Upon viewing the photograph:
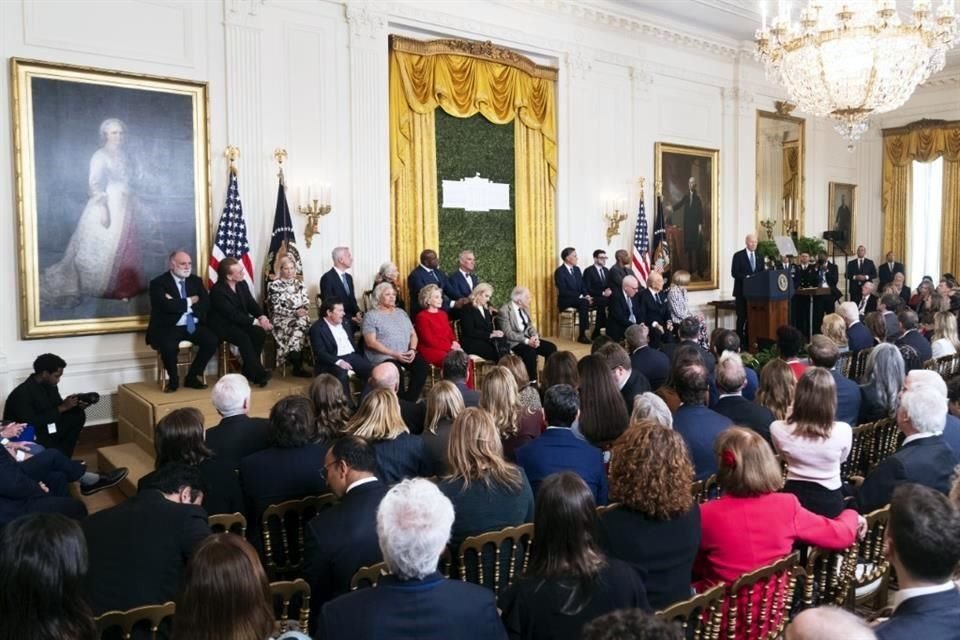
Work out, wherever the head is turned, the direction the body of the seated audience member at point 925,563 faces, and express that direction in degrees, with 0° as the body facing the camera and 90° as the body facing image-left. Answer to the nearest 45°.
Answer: approximately 135°

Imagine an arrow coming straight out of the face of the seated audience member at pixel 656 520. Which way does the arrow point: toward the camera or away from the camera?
away from the camera

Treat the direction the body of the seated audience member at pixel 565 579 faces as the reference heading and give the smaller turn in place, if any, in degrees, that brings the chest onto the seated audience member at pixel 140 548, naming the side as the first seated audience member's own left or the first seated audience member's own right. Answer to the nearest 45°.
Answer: approximately 90° to the first seated audience member's own left

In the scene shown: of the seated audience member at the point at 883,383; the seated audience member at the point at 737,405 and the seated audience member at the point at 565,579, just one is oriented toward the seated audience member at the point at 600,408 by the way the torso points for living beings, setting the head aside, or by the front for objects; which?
the seated audience member at the point at 565,579

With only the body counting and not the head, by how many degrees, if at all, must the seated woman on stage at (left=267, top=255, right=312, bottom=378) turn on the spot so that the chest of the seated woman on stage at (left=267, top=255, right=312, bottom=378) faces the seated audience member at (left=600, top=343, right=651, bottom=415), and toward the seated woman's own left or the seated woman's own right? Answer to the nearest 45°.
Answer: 0° — they already face them

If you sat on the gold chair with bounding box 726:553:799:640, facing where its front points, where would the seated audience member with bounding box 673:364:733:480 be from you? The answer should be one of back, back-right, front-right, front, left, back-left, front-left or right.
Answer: front-right

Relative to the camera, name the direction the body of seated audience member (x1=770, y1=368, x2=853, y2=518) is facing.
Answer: away from the camera

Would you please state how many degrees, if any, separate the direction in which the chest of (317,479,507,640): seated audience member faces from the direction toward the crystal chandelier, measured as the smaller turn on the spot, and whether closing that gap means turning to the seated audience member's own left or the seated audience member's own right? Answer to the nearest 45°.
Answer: approximately 45° to the seated audience member's own right

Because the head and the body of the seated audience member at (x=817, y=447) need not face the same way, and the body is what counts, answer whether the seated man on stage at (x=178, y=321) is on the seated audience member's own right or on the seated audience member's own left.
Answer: on the seated audience member's own left

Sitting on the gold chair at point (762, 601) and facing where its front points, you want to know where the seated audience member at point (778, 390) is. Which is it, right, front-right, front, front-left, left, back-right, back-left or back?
front-right

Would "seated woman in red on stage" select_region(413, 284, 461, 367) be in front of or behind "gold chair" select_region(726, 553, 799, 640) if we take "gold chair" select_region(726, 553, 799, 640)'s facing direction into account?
in front

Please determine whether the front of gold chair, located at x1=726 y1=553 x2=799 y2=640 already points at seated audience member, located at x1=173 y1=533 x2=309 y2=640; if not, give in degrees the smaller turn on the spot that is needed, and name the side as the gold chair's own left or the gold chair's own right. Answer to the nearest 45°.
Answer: approximately 90° to the gold chair's own left

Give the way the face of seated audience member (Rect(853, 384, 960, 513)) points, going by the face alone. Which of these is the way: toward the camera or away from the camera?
away from the camera

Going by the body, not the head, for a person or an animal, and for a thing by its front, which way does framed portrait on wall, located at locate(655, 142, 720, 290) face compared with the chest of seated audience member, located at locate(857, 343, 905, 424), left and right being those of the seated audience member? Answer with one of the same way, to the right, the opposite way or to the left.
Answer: the opposite way
